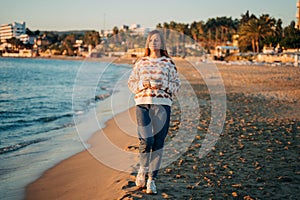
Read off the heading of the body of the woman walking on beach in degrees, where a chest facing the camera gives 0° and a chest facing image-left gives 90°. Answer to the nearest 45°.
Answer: approximately 0°
